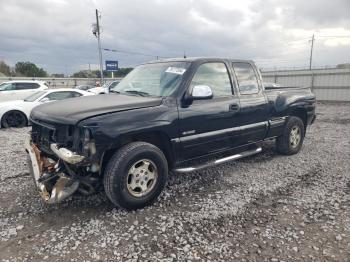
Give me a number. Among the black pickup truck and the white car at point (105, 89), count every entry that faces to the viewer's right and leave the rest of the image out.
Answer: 0

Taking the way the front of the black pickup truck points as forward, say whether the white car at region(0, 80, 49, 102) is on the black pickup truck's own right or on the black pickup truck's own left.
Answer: on the black pickup truck's own right

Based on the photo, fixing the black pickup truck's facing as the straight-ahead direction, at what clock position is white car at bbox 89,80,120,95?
The white car is roughly at 4 o'clock from the black pickup truck.

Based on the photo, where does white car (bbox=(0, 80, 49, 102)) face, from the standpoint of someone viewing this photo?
facing to the left of the viewer

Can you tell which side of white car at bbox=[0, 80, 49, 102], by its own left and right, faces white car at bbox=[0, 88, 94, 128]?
left

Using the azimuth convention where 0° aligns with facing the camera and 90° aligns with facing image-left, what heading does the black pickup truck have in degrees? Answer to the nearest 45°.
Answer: approximately 45°
